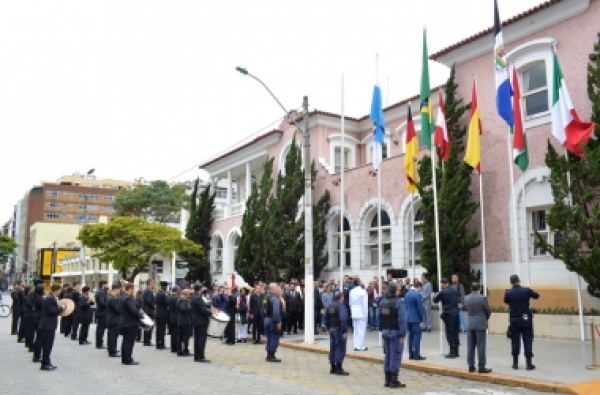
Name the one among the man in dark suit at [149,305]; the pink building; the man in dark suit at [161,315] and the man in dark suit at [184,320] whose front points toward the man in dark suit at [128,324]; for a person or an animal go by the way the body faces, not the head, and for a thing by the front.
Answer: the pink building

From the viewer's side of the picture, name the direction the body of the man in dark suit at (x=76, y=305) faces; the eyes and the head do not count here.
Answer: to the viewer's right

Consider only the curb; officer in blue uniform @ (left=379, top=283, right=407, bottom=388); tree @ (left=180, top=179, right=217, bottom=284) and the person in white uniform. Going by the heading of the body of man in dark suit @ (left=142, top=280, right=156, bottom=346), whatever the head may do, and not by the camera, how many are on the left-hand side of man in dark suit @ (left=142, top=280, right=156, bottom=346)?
1

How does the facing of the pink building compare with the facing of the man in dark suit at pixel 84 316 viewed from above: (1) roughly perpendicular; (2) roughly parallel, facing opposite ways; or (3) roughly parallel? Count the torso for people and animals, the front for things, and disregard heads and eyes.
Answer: roughly parallel, facing opposite ways

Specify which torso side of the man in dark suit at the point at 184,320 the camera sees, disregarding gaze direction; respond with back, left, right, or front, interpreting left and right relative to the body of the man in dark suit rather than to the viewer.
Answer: right

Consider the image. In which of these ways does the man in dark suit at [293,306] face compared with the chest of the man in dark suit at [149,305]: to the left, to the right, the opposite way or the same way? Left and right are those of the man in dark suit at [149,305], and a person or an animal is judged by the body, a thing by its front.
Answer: to the right

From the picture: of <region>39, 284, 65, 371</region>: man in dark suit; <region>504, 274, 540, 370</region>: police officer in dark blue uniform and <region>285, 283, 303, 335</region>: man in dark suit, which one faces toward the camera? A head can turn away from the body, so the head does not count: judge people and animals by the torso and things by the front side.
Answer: <region>285, 283, 303, 335</region>: man in dark suit

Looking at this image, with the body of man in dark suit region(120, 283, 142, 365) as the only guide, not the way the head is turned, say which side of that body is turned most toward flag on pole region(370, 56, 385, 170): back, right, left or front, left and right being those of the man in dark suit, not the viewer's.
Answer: front

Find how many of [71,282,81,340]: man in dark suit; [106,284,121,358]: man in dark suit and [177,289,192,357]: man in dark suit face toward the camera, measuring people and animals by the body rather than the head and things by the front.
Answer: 0

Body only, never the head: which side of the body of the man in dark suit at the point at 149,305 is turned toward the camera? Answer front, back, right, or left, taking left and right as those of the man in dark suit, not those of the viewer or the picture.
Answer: right

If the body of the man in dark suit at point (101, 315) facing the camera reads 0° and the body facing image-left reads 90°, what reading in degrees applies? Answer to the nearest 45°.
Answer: approximately 270°

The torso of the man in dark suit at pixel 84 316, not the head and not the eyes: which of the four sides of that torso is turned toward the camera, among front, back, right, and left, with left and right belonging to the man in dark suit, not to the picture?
right

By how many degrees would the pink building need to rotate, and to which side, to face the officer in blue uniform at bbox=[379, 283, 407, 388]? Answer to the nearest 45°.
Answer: approximately 45° to its left

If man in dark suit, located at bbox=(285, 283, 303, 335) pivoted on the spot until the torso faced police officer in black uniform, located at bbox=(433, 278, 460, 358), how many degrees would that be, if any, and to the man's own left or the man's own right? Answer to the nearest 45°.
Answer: approximately 45° to the man's own left

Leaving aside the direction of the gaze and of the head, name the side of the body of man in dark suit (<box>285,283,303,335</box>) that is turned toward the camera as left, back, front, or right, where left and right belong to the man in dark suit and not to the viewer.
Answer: front

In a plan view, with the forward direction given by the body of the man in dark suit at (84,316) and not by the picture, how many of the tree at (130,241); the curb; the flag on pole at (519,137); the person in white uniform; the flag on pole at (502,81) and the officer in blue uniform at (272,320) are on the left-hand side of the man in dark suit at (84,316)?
1

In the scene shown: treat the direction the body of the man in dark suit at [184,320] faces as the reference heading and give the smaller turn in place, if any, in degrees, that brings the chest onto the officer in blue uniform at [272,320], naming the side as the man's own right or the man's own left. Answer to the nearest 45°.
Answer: approximately 45° to the man's own right

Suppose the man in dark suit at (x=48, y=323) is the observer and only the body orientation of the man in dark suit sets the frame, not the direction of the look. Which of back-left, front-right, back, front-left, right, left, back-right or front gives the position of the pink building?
front

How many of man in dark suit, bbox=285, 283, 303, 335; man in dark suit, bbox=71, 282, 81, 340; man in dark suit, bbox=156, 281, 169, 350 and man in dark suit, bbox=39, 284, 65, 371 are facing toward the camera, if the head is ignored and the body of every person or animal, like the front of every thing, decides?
1
